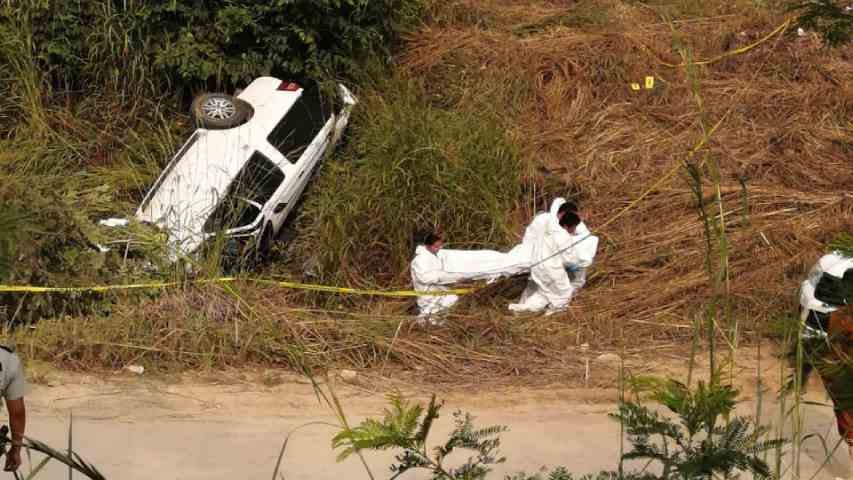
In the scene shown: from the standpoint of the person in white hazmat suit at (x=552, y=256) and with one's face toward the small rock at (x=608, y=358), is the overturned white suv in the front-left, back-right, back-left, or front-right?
back-right

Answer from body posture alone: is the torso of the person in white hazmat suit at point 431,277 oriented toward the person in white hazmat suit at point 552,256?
yes

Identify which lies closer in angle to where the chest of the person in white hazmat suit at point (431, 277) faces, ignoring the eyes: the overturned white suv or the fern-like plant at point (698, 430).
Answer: the fern-like plant

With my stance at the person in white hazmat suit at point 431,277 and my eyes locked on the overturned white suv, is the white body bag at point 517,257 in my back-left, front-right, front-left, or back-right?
back-right
